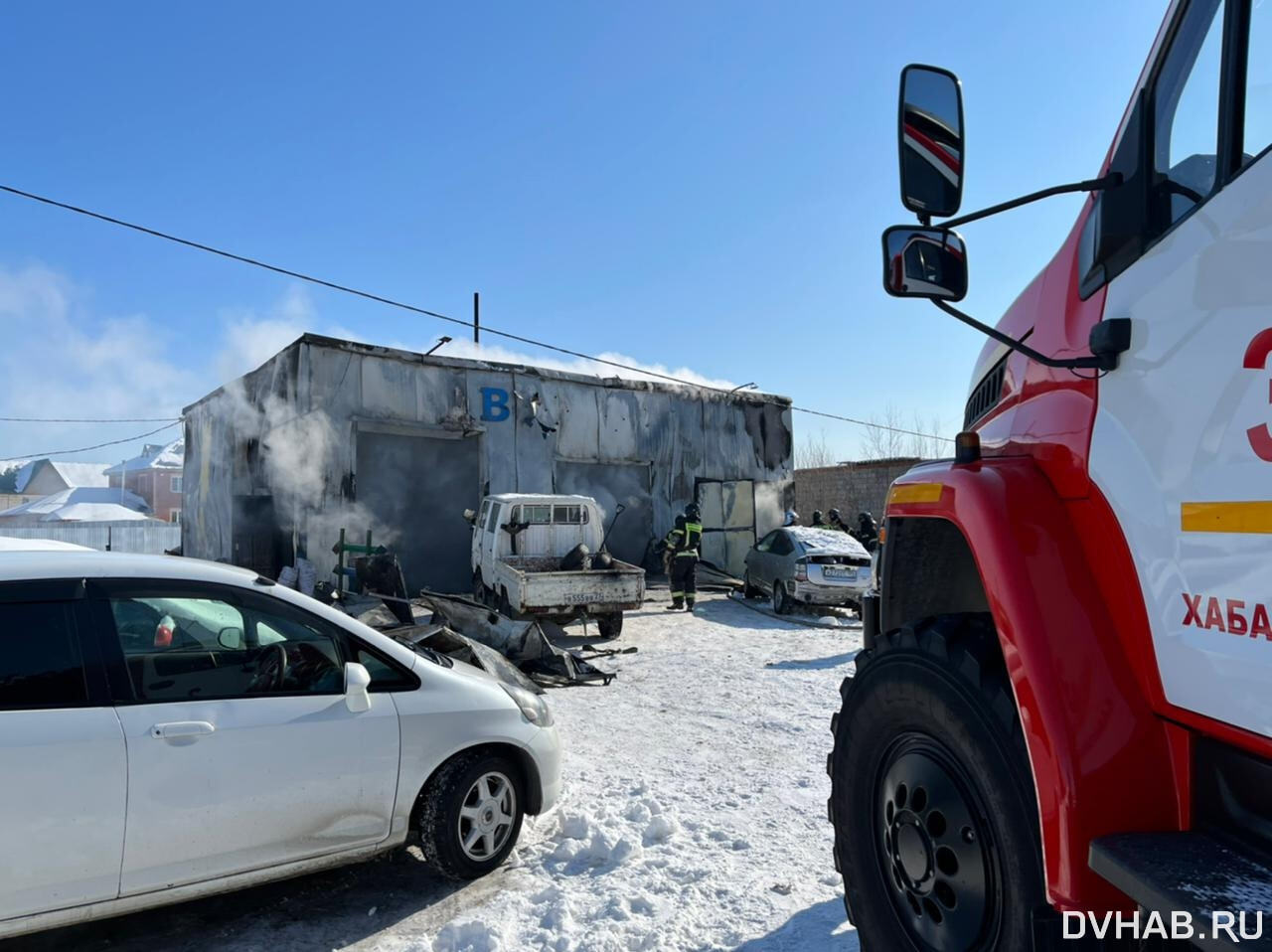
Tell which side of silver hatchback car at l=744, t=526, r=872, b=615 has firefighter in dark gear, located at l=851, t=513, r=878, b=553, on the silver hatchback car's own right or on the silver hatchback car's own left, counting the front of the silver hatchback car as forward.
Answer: on the silver hatchback car's own right

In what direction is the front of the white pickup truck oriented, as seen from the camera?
facing away from the viewer and to the left of the viewer

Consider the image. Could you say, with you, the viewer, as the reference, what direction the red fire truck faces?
facing away from the viewer and to the left of the viewer

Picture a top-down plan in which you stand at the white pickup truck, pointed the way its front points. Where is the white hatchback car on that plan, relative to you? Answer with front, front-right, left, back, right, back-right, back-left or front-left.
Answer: back-left

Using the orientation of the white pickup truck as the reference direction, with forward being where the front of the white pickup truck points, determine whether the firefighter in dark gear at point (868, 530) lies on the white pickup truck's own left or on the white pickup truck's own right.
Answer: on the white pickup truck's own right

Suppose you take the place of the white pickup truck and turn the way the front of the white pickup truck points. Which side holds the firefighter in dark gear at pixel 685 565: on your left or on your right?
on your right

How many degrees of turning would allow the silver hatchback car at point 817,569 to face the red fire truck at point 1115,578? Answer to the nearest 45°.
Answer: approximately 135° to its left

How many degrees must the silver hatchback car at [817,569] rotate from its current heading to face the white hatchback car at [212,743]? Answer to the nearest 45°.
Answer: approximately 135° to its left

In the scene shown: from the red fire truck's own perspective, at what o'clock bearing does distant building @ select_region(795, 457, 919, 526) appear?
The distant building is roughly at 1 o'clock from the red fire truck.

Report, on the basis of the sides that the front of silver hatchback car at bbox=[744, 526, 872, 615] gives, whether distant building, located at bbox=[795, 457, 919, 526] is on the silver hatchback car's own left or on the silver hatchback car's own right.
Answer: on the silver hatchback car's own right

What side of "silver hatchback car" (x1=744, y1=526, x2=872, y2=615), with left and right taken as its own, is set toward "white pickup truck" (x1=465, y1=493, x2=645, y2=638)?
left

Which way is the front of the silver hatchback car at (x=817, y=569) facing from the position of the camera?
facing away from the viewer and to the left of the viewer

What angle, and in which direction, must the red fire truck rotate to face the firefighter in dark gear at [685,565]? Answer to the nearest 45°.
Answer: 0° — it already faces them
